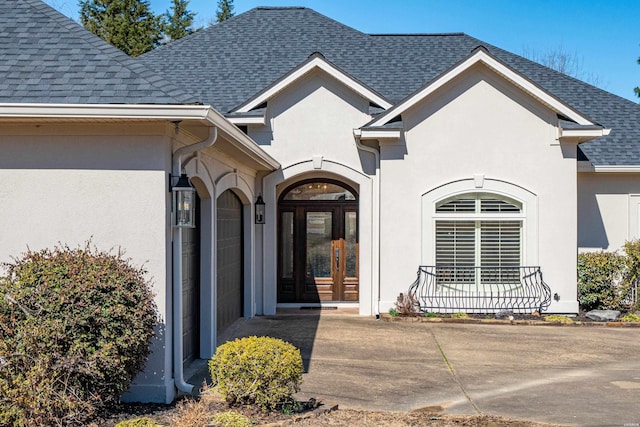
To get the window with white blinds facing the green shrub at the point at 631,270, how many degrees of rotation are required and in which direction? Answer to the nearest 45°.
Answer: approximately 90° to its left

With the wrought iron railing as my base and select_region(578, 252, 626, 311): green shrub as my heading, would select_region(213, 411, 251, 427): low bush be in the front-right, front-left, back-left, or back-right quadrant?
back-right

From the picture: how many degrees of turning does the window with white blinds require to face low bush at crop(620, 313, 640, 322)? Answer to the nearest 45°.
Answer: approximately 90° to its left

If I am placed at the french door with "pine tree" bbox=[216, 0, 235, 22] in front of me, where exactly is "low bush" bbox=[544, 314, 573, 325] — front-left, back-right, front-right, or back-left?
back-right

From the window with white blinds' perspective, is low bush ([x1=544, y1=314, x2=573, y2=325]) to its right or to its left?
on its left

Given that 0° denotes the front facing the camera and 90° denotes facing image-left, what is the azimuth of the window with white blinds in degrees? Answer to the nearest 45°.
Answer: approximately 0°

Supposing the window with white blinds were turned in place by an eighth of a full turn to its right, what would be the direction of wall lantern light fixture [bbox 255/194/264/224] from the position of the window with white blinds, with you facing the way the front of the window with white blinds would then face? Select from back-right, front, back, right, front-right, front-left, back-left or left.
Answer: front-right

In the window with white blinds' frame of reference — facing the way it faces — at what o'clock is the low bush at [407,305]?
The low bush is roughly at 2 o'clock from the window with white blinds.

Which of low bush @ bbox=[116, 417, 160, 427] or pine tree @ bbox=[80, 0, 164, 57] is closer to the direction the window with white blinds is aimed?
the low bush
